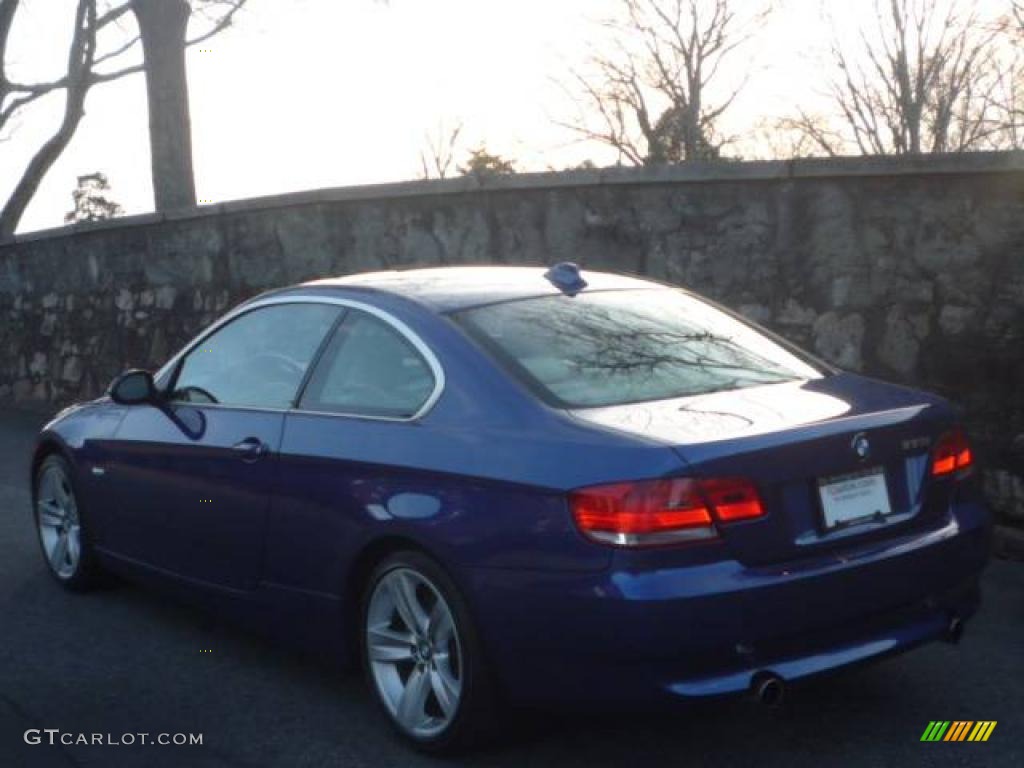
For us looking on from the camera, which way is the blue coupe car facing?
facing away from the viewer and to the left of the viewer

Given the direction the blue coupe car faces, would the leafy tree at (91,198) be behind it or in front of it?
in front
